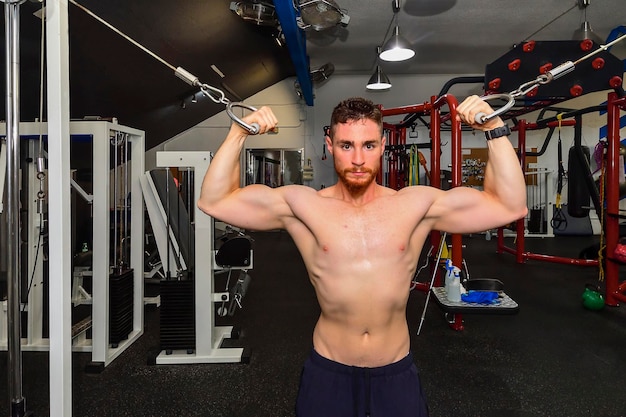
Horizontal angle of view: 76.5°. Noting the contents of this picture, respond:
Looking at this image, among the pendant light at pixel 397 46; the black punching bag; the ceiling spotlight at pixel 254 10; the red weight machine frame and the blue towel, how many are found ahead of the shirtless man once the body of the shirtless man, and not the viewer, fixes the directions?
0

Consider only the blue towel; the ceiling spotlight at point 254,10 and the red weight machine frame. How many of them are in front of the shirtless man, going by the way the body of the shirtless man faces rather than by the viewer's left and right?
0

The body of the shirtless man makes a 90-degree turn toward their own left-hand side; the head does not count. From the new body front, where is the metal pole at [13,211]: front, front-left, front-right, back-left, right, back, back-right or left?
back

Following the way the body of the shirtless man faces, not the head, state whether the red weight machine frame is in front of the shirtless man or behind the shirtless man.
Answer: behind

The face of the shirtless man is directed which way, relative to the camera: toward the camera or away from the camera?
toward the camera

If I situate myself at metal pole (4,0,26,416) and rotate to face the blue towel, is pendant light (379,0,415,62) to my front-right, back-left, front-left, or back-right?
front-left

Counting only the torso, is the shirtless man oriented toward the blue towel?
no

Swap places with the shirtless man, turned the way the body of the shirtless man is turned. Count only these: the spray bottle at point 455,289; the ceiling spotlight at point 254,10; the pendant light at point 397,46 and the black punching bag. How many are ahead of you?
0

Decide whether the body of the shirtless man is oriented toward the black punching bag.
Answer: no

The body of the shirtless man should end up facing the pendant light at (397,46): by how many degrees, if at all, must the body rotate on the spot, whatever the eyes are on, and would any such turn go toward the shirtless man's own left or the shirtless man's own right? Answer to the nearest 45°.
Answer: approximately 180°

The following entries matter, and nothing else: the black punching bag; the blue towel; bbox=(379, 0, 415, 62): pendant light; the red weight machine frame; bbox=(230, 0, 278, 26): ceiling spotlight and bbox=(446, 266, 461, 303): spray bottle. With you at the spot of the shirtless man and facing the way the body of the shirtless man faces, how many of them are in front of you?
0

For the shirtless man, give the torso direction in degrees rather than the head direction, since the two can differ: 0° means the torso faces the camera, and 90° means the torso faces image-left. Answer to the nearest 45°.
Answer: approximately 0°
